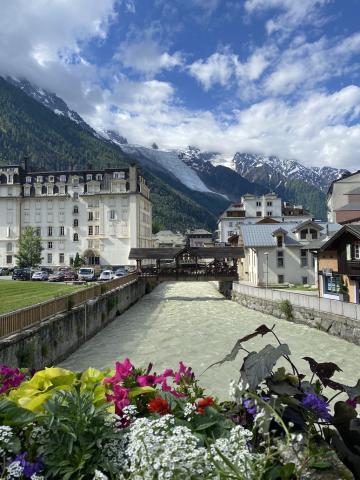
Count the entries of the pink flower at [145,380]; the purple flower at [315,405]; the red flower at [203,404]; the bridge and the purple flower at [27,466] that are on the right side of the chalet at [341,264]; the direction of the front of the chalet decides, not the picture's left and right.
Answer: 1

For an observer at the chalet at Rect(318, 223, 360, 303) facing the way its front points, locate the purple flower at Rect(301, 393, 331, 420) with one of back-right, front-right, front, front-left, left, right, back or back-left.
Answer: front-left

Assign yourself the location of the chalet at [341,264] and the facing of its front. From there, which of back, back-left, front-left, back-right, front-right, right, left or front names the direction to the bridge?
right

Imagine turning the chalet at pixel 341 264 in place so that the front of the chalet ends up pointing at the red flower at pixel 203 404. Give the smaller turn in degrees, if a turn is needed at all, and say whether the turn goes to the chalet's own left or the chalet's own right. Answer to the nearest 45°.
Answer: approximately 45° to the chalet's own left

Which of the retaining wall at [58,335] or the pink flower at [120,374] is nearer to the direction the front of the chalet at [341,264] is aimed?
the retaining wall

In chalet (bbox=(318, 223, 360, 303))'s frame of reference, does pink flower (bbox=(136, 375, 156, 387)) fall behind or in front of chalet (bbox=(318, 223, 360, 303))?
in front

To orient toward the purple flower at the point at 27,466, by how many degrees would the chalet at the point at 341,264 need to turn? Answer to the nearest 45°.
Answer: approximately 45° to its left

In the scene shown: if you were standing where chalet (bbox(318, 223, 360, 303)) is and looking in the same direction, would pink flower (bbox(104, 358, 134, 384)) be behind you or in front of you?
in front

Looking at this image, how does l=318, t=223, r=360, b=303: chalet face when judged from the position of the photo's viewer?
facing the viewer and to the left of the viewer

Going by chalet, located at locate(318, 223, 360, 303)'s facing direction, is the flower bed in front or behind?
in front

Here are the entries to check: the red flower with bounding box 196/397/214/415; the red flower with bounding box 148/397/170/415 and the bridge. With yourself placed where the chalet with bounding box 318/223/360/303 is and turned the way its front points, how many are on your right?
1
